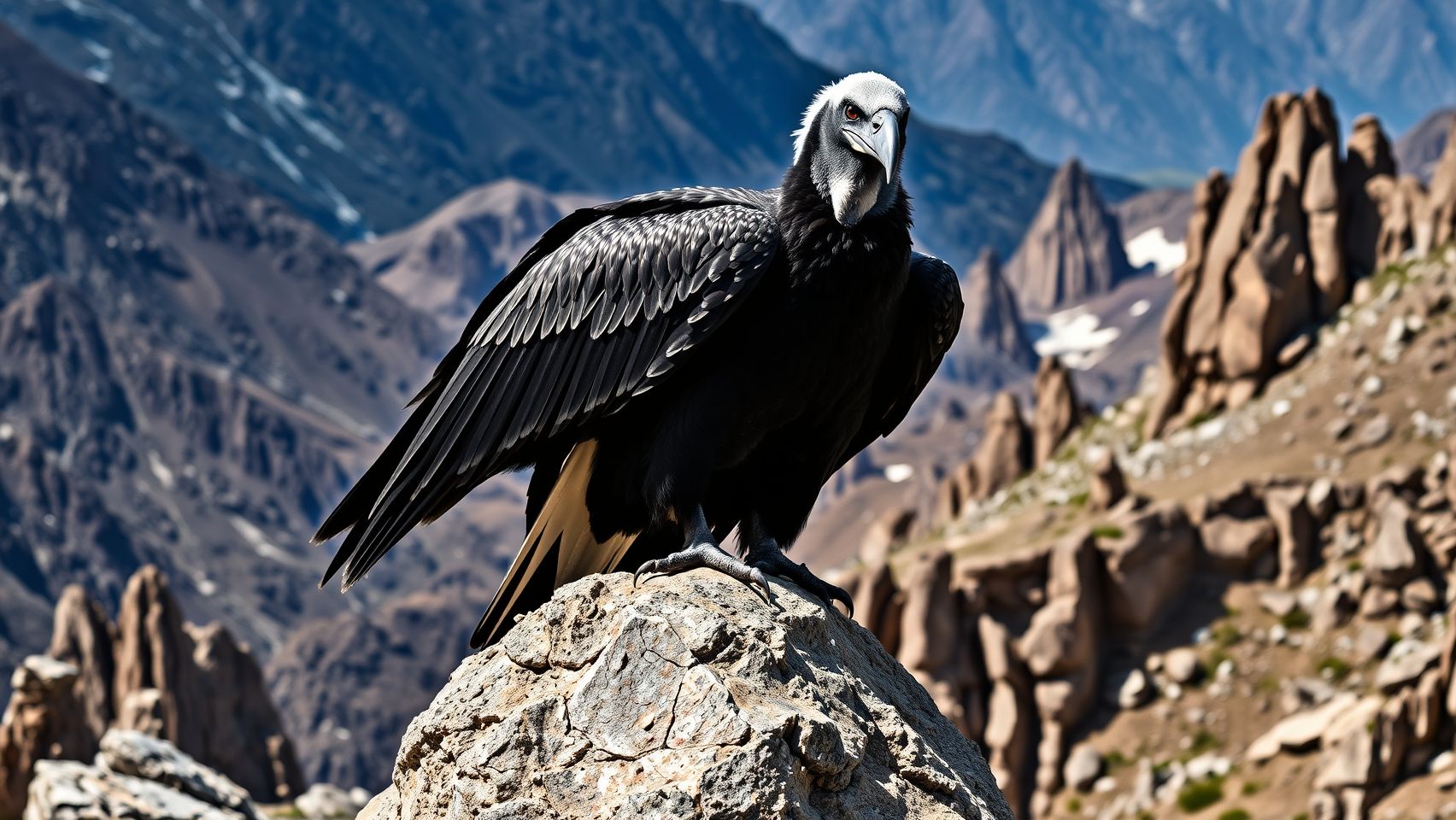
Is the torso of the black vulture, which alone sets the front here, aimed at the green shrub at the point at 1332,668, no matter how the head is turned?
no

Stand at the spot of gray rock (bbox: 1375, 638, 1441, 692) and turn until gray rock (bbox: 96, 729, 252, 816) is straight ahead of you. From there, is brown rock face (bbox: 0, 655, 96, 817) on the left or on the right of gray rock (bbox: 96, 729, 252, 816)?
right

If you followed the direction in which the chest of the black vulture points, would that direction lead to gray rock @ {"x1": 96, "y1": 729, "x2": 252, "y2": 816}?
no

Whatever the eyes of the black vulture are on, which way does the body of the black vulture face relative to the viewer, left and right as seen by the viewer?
facing the viewer and to the right of the viewer

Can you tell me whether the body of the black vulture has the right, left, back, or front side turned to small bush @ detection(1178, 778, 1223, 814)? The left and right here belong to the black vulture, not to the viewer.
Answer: left

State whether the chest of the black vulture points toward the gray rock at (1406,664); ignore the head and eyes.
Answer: no
